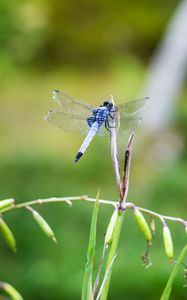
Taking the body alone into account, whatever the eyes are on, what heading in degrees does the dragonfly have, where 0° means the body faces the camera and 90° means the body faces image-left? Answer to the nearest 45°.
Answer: approximately 225°
